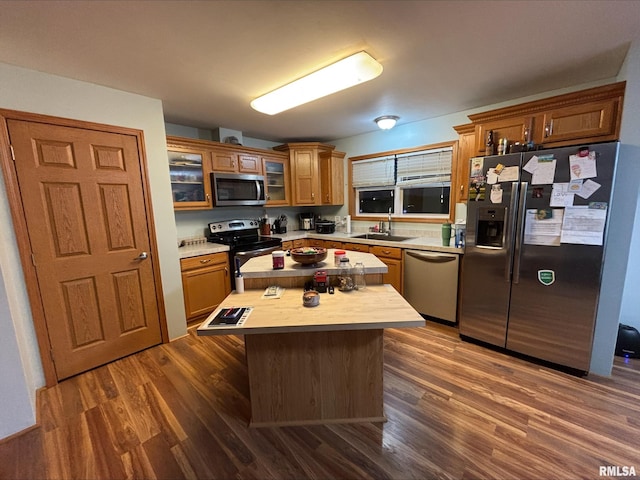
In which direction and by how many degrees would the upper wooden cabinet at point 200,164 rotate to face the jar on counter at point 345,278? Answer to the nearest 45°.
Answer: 0° — it already faces it

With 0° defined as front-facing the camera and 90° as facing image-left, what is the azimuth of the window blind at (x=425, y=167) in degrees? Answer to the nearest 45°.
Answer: approximately 45°

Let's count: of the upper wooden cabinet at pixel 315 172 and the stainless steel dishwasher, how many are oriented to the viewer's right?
0

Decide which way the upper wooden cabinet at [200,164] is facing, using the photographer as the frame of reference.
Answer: facing the viewer and to the right of the viewer

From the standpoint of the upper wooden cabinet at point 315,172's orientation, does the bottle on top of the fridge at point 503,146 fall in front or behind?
in front

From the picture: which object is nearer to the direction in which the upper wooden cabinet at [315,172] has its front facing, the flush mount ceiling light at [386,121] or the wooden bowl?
the wooden bowl

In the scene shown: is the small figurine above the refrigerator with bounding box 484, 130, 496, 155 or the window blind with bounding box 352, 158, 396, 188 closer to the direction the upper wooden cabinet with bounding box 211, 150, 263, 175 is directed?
the small figurine above the refrigerator
